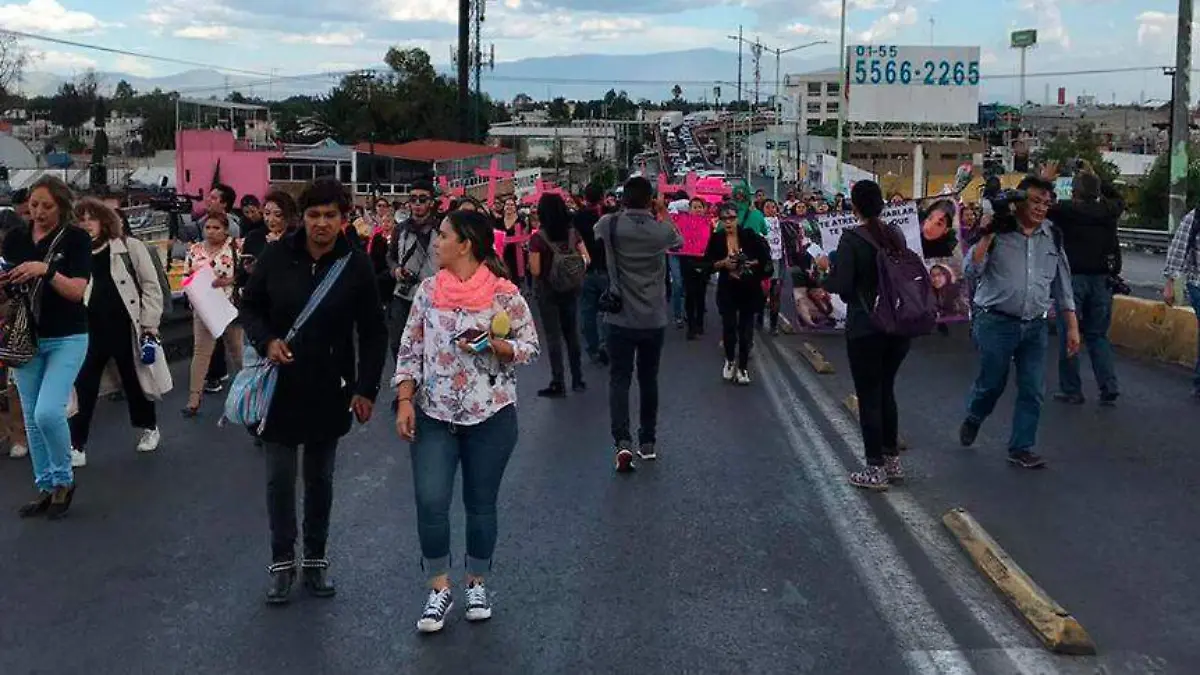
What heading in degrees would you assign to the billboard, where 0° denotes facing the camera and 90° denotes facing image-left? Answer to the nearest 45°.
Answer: approximately 0°

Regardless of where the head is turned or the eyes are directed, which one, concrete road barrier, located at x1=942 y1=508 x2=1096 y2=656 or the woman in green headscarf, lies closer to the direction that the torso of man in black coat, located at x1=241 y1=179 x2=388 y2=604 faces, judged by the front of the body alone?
the concrete road barrier

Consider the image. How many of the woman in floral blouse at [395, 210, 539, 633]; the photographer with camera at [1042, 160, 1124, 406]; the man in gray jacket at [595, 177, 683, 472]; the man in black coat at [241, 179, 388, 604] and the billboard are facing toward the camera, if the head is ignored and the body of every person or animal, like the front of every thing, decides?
3

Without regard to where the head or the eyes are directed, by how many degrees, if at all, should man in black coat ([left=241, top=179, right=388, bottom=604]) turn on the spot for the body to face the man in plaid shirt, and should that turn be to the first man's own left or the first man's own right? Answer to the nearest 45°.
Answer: approximately 135° to the first man's own left

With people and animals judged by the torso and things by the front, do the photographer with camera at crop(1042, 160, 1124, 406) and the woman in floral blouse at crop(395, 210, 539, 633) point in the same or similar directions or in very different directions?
very different directions

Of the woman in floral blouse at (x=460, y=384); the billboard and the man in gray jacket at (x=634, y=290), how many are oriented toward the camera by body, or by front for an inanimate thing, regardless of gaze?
2

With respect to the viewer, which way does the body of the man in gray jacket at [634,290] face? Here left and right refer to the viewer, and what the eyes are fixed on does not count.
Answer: facing away from the viewer

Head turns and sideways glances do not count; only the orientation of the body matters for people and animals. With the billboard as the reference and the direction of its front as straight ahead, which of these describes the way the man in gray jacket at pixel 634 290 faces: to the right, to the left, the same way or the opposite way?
the opposite way

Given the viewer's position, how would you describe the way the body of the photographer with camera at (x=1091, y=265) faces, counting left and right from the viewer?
facing away from the viewer
